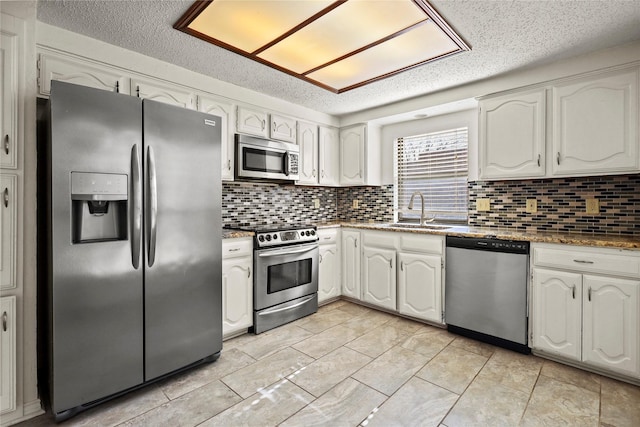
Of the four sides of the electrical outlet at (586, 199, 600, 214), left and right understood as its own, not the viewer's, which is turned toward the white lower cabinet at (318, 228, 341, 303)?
right

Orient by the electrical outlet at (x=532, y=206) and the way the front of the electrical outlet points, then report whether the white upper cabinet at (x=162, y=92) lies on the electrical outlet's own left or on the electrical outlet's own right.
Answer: on the electrical outlet's own right

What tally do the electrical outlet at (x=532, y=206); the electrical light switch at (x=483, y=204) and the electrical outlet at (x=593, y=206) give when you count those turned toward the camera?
3

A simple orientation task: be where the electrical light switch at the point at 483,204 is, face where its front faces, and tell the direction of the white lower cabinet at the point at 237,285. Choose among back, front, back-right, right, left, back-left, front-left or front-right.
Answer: front-right

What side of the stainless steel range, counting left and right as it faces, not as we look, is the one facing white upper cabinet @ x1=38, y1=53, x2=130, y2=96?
right

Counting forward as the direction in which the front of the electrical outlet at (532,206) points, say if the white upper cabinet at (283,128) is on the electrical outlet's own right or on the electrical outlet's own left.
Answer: on the electrical outlet's own right

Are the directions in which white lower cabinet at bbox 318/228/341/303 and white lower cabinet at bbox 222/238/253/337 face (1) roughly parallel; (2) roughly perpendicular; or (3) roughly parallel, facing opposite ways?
roughly parallel

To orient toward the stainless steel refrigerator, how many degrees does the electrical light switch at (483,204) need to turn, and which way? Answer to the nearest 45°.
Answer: approximately 45° to its right

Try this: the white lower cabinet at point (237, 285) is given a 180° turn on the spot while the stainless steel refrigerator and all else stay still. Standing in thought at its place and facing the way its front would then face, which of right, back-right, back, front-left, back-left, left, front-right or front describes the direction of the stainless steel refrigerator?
left

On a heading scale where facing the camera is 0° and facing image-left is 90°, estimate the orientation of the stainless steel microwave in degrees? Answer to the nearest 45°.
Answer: approximately 315°

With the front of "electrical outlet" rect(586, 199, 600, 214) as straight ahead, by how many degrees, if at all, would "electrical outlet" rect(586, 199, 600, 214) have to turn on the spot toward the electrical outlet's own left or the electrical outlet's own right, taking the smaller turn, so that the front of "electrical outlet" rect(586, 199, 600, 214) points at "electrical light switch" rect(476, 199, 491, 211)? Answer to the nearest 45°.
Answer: approximately 90° to the electrical outlet's own right

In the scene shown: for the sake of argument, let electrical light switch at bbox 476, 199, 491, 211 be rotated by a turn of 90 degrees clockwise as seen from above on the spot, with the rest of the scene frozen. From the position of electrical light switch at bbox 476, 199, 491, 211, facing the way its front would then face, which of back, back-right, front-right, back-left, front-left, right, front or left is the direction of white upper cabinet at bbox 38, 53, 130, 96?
front-left

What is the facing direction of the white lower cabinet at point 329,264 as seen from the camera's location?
facing the viewer and to the right of the viewer

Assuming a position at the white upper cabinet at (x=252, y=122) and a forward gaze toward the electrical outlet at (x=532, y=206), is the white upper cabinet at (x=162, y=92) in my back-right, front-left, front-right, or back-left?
back-right

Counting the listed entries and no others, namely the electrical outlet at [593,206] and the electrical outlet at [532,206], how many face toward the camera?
2

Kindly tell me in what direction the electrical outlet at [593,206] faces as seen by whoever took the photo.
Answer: facing the viewer
